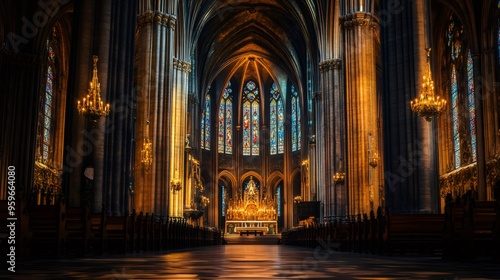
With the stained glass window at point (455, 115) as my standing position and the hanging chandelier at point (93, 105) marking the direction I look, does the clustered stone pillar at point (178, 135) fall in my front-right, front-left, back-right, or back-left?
front-right

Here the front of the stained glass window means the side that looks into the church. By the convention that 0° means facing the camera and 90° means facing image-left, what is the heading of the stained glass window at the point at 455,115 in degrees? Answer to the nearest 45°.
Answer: approximately 90°

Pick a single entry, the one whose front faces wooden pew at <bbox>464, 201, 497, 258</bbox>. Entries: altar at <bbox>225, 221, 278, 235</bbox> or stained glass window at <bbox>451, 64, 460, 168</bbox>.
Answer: the altar

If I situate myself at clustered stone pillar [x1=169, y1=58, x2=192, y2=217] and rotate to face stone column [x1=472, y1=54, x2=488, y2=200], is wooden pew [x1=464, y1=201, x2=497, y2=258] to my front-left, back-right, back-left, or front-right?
front-right

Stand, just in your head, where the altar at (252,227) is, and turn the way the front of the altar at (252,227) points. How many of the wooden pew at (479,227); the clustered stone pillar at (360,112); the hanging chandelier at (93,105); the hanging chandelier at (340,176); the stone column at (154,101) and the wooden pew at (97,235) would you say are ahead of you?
6

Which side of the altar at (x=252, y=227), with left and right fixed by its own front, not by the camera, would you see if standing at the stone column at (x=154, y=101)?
front

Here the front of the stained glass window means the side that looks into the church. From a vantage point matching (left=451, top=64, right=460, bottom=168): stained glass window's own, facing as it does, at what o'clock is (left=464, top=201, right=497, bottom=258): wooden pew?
The wooden pew is roughly at 9 o'clock from the stained glass window.

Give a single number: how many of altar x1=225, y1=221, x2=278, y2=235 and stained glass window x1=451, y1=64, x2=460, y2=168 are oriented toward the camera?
1

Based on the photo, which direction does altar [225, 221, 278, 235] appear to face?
toward the camera

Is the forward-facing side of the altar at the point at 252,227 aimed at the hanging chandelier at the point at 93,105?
yes

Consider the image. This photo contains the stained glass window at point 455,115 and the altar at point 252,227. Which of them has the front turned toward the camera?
the altar

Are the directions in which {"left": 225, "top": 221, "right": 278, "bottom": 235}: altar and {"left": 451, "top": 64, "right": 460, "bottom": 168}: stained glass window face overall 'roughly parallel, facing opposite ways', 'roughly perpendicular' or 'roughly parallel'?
roughly perpendicular

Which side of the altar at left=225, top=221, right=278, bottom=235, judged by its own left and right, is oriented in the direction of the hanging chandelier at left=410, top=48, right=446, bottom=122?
front
